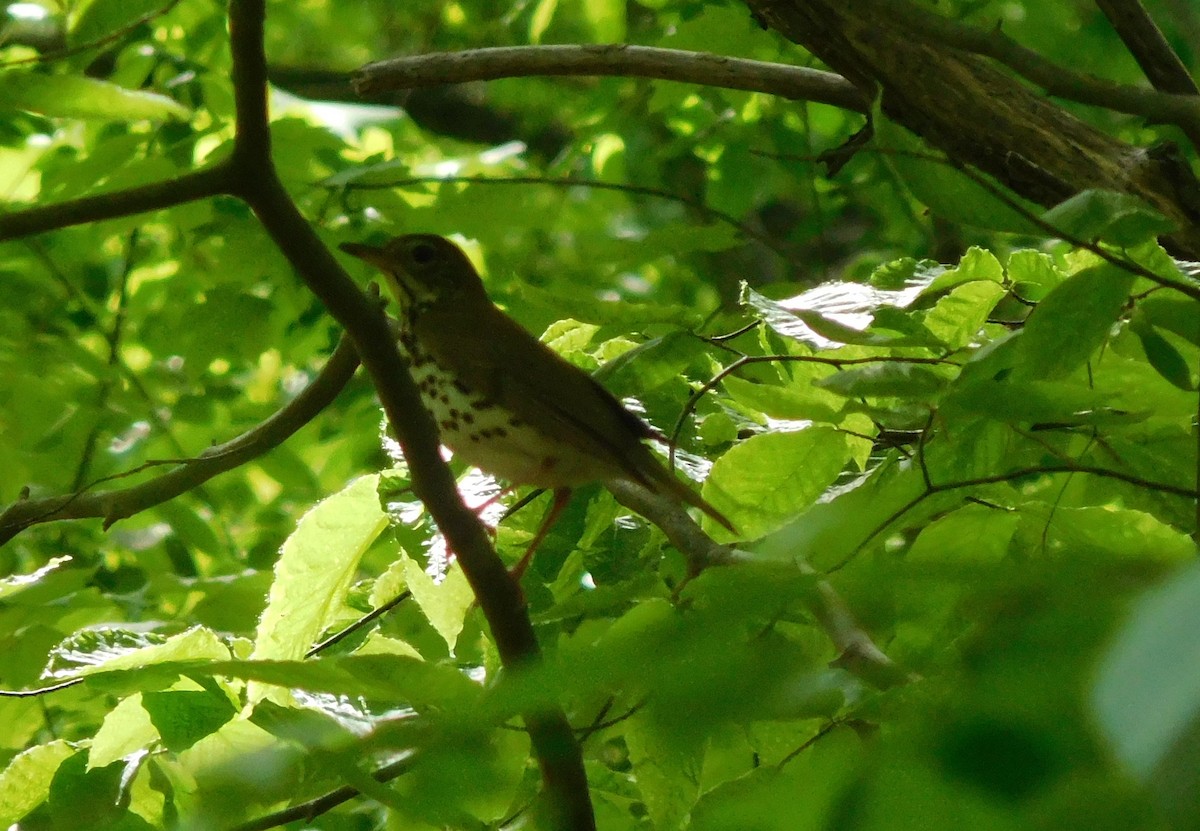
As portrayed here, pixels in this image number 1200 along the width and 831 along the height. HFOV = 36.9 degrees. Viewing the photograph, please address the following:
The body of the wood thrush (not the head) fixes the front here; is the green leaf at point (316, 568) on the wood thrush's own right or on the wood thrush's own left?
on the wood thrush's own left

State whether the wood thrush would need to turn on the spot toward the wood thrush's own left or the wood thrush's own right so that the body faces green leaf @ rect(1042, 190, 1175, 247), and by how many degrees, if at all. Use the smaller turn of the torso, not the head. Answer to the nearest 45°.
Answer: approximately 135° to the wood thrush's own left

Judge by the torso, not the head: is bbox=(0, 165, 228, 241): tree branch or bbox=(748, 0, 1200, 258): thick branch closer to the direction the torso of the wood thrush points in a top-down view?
the tree branch

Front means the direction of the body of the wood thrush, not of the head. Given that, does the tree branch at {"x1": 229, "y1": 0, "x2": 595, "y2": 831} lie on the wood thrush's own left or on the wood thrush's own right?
on the wood thrush's own left

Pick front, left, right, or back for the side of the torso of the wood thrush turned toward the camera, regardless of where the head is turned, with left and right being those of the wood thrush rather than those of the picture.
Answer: left

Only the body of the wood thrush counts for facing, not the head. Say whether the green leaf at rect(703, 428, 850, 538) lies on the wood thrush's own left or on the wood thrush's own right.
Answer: on the wood thrush's own left

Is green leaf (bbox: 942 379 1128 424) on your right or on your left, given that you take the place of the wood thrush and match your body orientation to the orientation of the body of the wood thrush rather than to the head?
on your left
